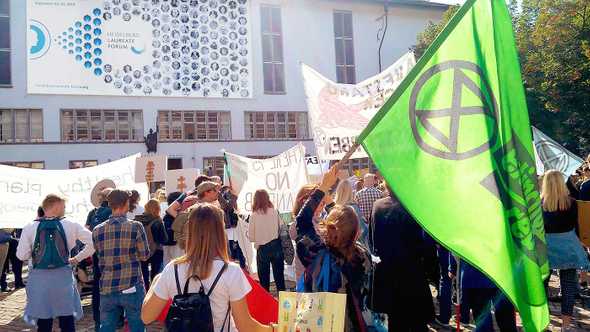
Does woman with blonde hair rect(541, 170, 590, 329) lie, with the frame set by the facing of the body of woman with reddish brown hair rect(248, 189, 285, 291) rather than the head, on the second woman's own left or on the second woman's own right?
on the second woman's own right

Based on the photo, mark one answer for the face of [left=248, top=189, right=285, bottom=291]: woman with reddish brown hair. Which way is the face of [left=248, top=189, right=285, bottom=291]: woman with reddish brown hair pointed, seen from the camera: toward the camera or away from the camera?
away from the camera

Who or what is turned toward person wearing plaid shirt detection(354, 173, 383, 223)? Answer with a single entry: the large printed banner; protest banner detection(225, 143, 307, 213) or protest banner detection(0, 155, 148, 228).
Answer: the large printed banner

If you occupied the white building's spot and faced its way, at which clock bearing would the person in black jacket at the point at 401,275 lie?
The person in black jacket is roughly at 12 o'clock from the white building.

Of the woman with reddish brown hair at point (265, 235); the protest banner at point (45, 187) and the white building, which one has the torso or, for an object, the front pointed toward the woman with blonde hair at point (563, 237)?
the white building

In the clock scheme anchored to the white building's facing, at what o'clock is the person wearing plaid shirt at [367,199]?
The person wearing plaid shirt is roughly at 12 o'clock from the white building.

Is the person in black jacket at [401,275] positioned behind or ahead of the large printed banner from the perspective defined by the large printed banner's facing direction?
ahead

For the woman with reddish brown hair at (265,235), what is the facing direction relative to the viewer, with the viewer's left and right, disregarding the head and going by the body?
facing away from the viewer

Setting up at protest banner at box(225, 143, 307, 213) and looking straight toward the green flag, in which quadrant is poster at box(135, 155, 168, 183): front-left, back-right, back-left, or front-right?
back-right

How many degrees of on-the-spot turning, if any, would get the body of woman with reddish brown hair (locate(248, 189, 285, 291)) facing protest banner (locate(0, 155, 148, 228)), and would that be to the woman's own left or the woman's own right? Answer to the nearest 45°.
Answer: approximately 90° to the woman's own left
